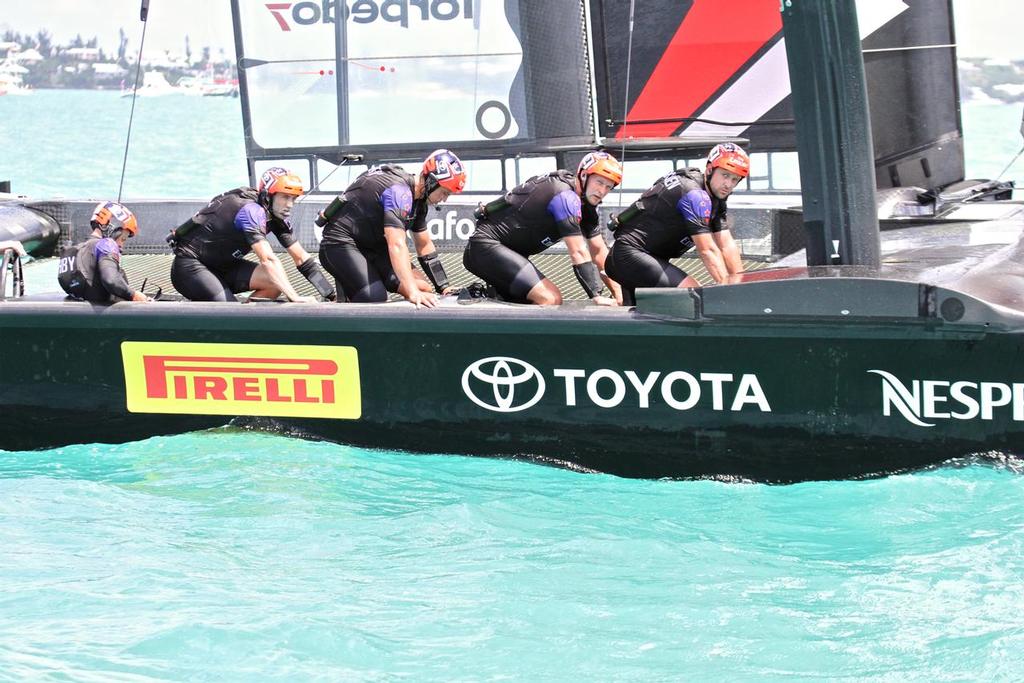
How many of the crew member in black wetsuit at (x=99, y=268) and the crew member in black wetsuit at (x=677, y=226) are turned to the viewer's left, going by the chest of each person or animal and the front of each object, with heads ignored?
0

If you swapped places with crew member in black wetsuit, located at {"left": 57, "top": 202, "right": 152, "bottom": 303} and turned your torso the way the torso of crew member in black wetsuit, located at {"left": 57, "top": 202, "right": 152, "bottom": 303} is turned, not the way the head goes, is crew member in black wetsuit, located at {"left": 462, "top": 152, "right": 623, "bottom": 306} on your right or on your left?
on your right

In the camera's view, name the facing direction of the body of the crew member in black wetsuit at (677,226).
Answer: to the viewer's right

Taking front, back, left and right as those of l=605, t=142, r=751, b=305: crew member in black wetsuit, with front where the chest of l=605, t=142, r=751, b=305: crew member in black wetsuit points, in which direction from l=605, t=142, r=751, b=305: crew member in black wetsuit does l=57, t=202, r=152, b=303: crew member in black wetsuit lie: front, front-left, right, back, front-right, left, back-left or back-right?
back

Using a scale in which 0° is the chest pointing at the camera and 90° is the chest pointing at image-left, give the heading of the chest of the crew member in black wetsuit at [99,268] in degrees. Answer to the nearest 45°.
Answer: approximately 225°

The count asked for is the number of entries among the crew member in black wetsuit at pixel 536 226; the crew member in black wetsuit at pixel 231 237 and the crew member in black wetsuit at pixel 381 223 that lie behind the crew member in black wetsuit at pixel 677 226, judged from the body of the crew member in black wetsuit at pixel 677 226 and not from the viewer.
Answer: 3

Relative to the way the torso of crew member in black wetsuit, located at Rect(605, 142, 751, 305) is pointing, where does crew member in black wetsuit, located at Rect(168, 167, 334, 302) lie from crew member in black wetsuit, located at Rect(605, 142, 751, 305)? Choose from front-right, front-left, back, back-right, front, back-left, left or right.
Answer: back

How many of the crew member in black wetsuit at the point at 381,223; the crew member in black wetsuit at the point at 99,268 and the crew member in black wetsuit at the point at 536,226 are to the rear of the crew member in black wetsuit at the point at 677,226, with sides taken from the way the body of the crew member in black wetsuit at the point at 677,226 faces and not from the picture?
3
